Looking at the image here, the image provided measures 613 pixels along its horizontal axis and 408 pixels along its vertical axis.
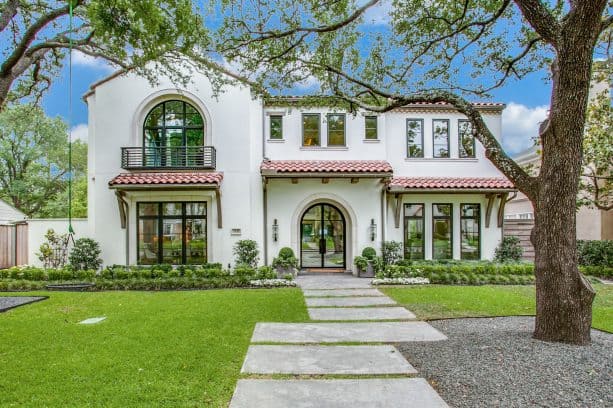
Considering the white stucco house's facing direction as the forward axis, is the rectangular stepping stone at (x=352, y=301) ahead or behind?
ahead

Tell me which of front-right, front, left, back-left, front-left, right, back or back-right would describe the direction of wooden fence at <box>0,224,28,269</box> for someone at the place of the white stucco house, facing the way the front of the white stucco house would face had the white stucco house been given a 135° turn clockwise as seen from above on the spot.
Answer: front-left

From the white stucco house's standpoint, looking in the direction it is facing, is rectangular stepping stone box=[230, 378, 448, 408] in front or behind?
in front

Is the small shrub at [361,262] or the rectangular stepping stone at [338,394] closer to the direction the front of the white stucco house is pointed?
the rectangular stepping stone

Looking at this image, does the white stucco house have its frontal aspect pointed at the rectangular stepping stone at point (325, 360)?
yes

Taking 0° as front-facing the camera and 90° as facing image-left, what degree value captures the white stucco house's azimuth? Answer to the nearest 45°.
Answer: approximately 0°

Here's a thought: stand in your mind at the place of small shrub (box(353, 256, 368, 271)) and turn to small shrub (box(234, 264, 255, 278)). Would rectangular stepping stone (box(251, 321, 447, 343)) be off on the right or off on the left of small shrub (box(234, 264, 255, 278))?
left

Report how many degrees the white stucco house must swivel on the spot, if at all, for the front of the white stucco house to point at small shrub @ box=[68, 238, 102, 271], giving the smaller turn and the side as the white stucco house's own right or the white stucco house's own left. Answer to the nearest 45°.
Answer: approximately 90° to the white stucco house's own right
